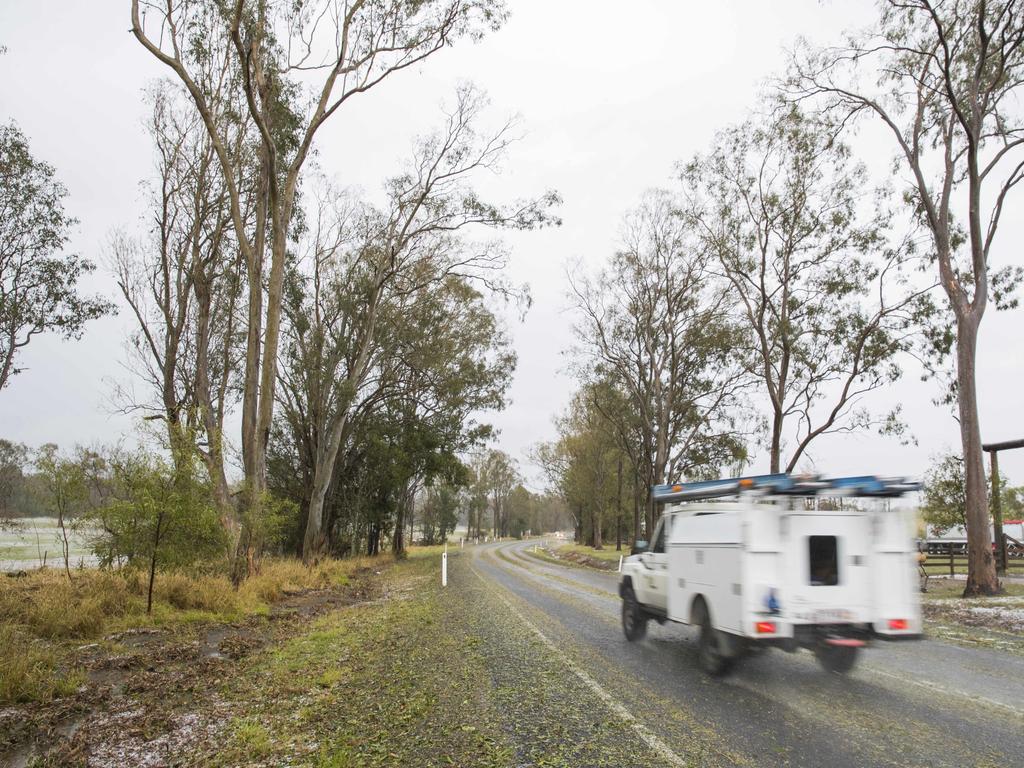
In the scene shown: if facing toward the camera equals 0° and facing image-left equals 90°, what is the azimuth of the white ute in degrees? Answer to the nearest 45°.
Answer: approximately 135°

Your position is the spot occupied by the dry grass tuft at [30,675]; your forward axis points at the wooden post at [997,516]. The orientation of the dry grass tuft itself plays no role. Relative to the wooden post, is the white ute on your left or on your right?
right

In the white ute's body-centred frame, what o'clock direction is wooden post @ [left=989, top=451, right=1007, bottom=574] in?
The wooden post is roughly at 2 o'clock from the white ute.

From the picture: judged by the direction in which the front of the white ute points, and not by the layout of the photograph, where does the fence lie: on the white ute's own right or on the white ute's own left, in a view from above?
on the white ute's own right

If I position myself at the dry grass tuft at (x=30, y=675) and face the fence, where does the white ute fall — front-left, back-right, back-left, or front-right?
front-right
